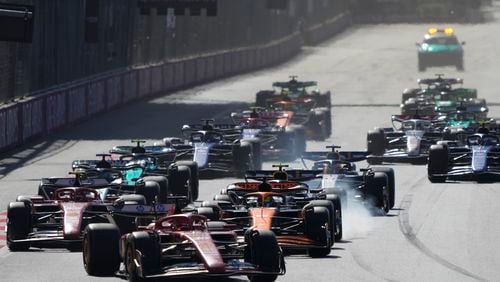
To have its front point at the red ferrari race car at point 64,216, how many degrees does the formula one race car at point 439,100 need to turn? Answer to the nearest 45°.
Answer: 0° — it already faces it

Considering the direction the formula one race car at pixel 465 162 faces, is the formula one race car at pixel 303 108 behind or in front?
behind

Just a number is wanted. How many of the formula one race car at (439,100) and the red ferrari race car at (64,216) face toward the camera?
2

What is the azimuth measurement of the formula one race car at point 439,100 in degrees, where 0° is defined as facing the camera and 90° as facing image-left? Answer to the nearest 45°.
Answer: approximately 0°

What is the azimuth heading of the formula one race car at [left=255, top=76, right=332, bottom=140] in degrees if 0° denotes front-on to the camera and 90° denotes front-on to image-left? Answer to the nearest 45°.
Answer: approximately 0°

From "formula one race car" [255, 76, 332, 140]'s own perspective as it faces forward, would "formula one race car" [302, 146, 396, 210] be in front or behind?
in front

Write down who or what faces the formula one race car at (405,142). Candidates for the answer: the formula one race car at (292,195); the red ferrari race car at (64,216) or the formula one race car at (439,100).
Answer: the formula one race car at (439,100)

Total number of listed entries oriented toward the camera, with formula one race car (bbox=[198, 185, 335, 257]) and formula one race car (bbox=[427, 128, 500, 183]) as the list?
2

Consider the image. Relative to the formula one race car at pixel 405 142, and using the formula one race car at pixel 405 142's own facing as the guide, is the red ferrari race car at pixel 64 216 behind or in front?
in front

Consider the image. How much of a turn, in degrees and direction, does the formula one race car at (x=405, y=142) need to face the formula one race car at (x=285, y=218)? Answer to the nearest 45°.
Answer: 0° — it already faces it

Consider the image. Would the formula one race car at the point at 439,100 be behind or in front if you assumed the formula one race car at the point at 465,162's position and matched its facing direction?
behind
